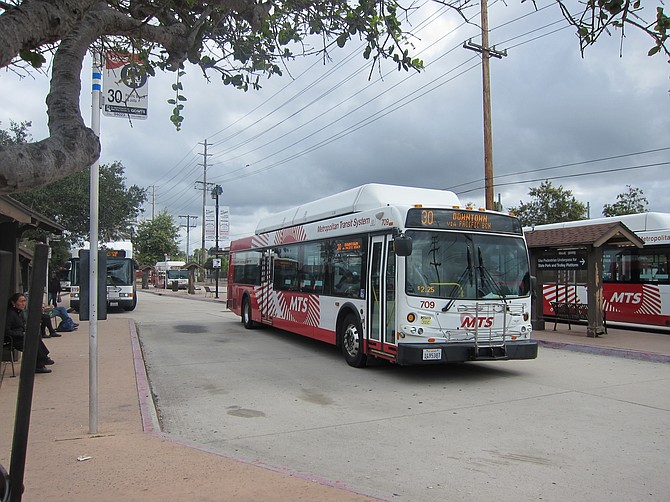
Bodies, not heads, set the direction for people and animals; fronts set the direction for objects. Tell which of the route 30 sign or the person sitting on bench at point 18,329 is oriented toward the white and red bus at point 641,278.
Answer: the person sitting on bench

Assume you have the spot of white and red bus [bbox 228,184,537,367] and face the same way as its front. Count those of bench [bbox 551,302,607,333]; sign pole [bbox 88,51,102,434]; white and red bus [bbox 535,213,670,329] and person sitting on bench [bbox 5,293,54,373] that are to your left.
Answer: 2

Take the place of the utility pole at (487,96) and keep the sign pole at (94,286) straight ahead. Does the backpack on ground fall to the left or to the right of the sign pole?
right

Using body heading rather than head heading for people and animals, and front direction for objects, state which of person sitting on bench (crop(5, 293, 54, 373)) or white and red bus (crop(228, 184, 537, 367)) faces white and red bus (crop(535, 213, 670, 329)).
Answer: the person sitting on bench

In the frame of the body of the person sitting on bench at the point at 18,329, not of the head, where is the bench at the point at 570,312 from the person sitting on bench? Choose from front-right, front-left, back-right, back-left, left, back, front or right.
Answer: front

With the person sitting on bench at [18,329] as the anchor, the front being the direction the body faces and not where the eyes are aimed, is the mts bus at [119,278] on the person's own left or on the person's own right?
on the person's own left

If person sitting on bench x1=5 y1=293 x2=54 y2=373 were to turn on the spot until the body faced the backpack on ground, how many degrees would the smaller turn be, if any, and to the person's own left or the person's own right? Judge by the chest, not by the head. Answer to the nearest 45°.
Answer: approximately 90° to the person's own left

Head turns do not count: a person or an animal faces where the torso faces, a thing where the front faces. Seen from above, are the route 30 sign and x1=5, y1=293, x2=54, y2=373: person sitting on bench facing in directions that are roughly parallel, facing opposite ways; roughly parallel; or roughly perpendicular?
roughly perpendicular

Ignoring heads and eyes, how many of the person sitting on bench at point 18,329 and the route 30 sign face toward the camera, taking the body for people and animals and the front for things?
1

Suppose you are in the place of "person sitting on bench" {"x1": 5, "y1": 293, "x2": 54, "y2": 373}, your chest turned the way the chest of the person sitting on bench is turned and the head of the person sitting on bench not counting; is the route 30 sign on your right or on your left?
on your right

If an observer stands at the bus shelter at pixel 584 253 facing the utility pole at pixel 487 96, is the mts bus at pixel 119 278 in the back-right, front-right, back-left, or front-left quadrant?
front-left

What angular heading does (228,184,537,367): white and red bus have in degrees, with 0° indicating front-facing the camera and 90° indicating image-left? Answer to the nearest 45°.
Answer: approximately 315°

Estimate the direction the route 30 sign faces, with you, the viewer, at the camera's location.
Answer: facing the viewer

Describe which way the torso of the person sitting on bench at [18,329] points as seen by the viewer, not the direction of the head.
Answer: to the viewer's right
